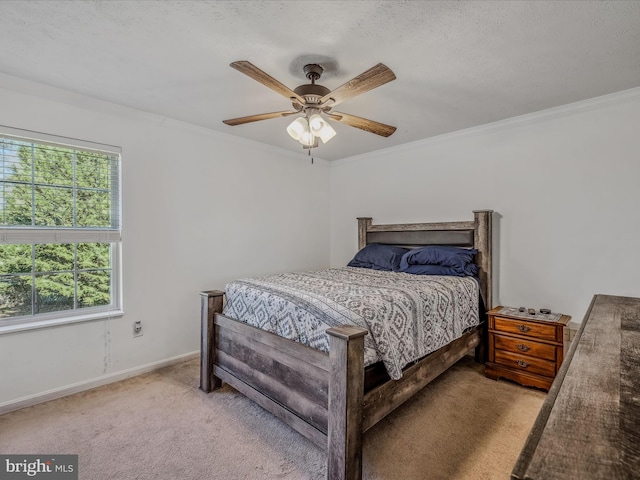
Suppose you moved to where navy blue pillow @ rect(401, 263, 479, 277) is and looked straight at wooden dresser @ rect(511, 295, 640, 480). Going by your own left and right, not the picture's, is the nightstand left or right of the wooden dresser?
left

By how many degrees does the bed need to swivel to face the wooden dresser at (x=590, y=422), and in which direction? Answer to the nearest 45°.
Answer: approximately 90° to its left

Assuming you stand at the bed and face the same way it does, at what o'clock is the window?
The window is roughly at 2 o'clock from the bed.

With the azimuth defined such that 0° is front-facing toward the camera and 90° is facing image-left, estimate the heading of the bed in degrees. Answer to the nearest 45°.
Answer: approximately 45°

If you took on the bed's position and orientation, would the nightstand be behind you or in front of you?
behind

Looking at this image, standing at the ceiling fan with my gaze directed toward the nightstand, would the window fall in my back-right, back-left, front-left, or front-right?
back-left
